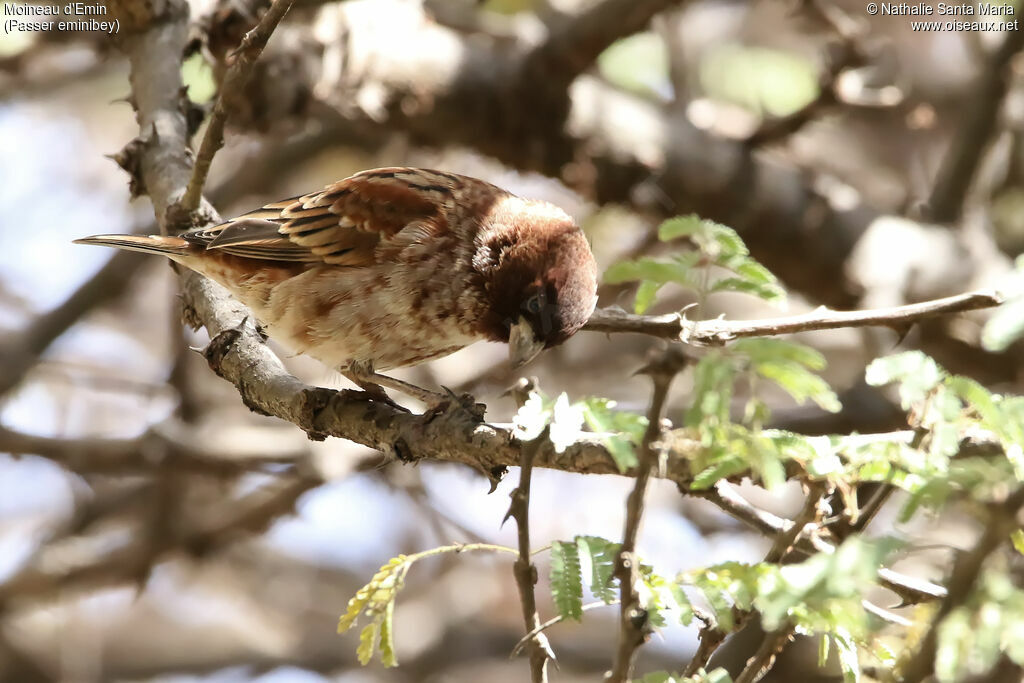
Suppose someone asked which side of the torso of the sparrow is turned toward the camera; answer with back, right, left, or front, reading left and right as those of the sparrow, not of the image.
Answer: right

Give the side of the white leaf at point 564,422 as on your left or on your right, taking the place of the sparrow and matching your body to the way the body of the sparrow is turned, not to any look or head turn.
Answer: on your right

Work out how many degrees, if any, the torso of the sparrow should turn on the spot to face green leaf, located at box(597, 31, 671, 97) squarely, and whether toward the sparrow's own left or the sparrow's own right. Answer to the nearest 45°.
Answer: approximately 45° to the sparrow's own left

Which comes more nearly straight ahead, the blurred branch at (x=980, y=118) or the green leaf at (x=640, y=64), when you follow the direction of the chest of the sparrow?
the blurred branch

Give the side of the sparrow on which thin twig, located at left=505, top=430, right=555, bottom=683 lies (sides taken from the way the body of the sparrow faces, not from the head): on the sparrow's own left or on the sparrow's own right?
on the sparrow's own right

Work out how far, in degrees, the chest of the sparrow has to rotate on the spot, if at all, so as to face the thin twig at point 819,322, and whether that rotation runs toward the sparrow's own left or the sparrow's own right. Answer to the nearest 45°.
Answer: approximately 45° to the sparrow's own right
